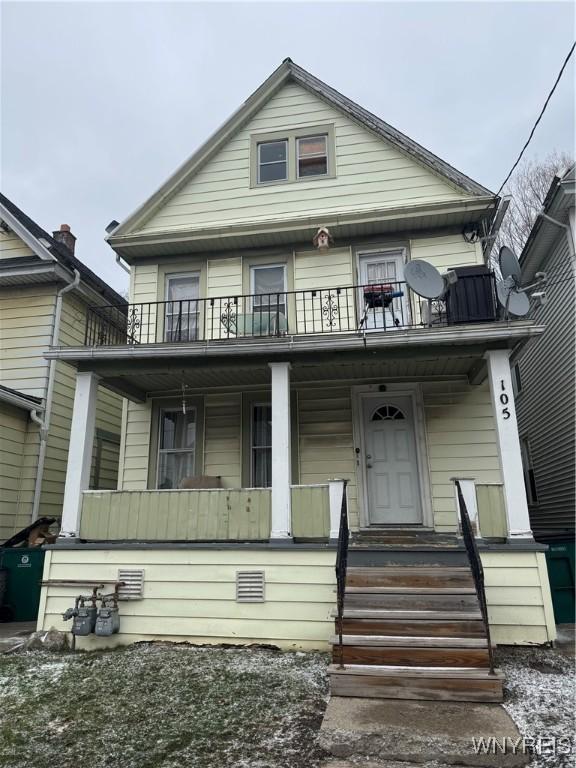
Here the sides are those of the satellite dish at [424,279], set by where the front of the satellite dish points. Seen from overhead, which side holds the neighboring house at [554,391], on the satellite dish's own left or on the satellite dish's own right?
on the satellite dish's own left

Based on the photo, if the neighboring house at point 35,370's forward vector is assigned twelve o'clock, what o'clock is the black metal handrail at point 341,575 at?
The black metal handrail is roughly at 11 o'clock from the neighboring house.

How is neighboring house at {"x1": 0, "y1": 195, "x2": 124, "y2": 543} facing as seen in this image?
toward the camera

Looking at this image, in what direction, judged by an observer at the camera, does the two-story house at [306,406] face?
facing the viewer

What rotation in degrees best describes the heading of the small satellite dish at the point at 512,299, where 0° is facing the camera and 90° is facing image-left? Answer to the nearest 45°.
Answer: approximately 315°

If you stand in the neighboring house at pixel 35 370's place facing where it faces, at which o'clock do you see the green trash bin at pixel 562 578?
The green trash bin is roughly at 10 o'clock from the neighboring house.

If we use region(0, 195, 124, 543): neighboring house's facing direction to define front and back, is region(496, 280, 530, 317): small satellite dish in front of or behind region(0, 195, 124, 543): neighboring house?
in front

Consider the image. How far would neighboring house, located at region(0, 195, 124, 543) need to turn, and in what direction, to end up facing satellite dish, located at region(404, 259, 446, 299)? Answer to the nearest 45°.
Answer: approximately 45° to its left

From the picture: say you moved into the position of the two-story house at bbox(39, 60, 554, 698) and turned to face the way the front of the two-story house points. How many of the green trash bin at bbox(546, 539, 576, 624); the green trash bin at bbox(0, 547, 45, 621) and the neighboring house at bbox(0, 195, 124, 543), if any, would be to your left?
1

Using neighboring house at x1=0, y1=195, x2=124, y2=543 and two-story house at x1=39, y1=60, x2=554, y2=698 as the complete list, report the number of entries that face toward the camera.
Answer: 2

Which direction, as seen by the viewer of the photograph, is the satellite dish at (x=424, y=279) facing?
facing the viewer and to the right of the viewer
